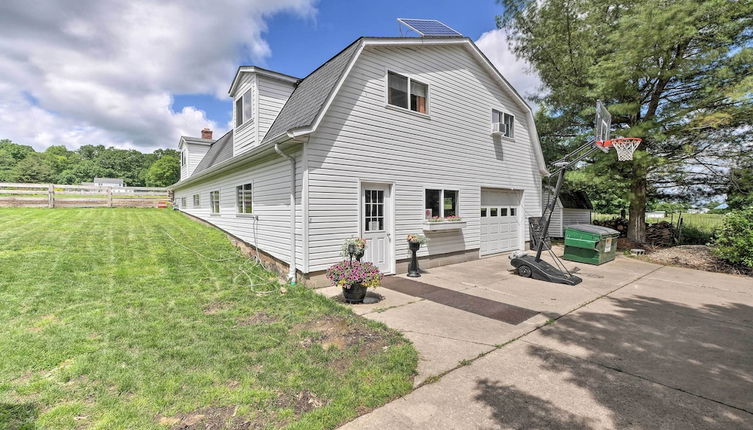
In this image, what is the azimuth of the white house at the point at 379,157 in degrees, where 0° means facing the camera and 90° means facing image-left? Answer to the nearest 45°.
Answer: approximately 315°

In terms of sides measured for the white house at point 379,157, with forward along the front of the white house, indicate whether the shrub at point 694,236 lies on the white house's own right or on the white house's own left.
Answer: on the white house's own left

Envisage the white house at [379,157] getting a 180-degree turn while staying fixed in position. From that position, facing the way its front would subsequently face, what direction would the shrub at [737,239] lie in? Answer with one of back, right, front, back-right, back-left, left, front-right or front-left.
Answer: back-right

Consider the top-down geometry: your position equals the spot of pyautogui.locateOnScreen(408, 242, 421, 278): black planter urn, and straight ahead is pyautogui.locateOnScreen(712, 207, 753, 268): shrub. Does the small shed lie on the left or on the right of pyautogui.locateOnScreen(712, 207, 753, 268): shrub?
left

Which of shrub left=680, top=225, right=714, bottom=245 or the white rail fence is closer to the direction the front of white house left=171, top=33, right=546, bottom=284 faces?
the shrub

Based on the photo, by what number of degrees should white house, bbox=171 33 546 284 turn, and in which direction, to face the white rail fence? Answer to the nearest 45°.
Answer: approximately 180°

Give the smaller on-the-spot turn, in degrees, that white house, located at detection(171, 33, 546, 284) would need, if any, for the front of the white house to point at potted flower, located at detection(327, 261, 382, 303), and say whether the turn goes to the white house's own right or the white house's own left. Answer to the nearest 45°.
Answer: approximately 45° to the white house's own right

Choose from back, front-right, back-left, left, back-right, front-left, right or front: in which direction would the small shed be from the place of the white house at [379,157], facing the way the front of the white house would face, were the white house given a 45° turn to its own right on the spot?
back-left

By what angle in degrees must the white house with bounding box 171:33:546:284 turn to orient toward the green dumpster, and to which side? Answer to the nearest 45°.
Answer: approximately 45° to its left
